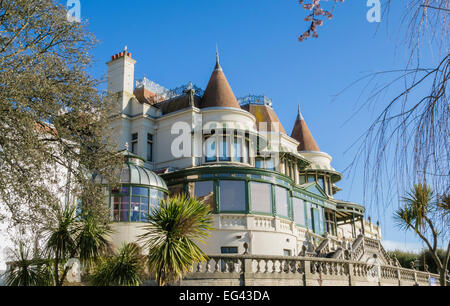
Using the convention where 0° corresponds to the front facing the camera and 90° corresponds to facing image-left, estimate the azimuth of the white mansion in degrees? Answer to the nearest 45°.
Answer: approximately 315°

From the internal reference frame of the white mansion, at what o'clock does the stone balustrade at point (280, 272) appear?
The stone balustrade is roughly at 1 o'clock from the white mansion.

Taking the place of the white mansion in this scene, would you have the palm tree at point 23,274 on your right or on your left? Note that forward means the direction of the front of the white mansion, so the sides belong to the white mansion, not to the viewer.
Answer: on your right

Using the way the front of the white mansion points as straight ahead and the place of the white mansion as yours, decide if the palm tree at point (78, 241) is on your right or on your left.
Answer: on your right
